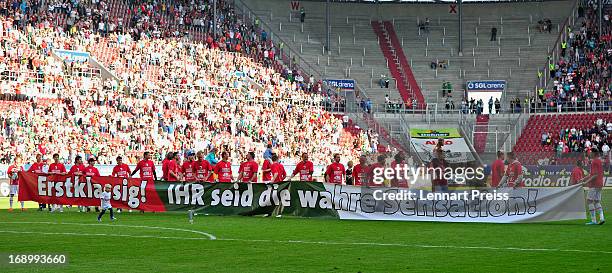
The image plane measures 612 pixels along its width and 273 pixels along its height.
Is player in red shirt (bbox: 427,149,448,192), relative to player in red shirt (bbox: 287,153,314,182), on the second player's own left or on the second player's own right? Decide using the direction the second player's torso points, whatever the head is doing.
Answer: on the second player's own left

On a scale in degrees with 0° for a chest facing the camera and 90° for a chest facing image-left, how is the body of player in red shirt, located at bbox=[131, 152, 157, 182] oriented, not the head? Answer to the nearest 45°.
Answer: approximately 0°

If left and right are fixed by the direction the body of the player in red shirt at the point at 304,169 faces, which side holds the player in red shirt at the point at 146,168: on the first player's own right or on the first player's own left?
on the first player's own right

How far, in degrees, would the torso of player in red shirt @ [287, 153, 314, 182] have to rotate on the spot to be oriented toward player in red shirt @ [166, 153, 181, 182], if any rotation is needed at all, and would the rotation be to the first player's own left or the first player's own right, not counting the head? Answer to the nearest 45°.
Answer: approximately 90° to the first player's own right

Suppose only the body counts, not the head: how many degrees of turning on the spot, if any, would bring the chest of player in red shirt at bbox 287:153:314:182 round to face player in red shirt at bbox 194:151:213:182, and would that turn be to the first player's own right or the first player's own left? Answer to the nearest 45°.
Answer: approximately 90° to the first player's own right
